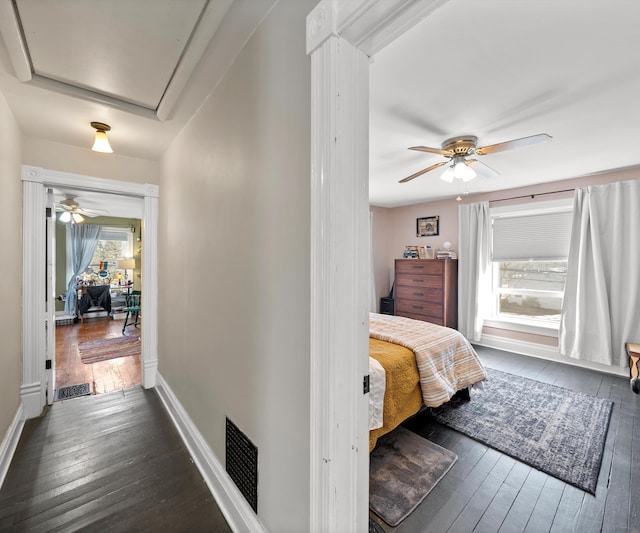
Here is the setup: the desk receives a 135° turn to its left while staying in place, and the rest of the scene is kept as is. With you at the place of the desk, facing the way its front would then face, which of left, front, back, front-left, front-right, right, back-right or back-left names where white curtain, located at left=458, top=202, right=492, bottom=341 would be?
right

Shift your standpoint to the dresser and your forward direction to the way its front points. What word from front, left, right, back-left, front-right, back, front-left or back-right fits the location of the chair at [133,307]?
front-right

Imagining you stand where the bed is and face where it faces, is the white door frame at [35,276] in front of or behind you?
behind

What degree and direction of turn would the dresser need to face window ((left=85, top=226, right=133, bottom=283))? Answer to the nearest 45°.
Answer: approximately 45° to its right

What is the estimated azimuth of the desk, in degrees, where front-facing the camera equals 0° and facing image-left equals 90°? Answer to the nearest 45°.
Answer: approximately 0°

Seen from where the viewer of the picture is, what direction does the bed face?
facing away from the viewer and to the right of the viewer

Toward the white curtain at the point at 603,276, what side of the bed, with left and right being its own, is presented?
front

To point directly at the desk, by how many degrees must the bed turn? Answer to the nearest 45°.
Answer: approximately 135° to its left

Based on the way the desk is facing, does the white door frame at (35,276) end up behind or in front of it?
in front

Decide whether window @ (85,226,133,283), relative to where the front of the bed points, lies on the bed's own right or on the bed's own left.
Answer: on the bed's own left

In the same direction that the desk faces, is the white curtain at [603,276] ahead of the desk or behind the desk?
ahead

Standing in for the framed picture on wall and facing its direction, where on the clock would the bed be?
The bed is roughly at 12 o'clock from the framed picture on wall.

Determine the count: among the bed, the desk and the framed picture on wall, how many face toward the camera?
2

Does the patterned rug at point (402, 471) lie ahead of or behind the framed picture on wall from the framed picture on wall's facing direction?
ahead

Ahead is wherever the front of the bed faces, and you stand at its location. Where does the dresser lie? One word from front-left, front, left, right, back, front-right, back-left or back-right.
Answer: front-left
